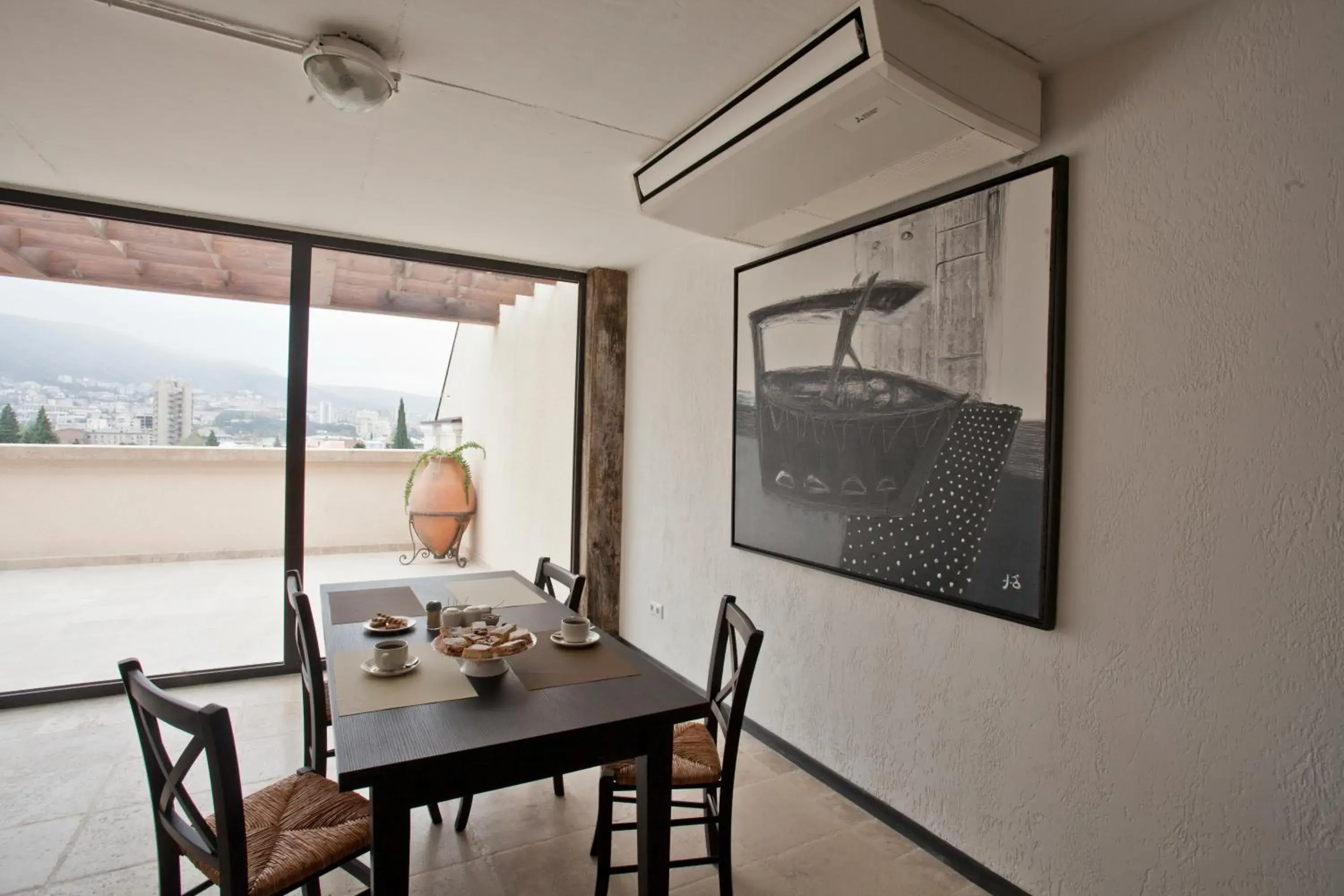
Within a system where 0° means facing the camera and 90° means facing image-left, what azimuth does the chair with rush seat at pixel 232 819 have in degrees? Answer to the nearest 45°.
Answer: approximately 225°

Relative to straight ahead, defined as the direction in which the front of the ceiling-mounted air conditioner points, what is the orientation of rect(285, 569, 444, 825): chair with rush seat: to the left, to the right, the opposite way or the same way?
the opposite way

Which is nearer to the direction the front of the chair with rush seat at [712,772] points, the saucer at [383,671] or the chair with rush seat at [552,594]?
the saucer

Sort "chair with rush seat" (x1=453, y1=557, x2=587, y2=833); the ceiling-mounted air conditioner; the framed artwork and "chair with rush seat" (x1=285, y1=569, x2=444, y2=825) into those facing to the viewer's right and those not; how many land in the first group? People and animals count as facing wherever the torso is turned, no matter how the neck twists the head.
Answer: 1

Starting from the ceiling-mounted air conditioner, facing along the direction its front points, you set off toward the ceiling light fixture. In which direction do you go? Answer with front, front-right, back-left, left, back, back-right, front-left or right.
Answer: front-right

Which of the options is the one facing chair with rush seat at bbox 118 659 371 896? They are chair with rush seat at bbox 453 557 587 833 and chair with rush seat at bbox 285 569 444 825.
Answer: chair with rush seat at bbox 453 557 587 833

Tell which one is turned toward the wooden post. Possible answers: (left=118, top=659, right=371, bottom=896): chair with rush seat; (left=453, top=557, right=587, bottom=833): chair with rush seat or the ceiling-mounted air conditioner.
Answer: (left=118, top=659, right=371, bottom=896): chair with rush seat

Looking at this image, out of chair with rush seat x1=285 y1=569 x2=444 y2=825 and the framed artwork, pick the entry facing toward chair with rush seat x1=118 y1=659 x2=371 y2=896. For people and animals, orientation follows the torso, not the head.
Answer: the framed artwork

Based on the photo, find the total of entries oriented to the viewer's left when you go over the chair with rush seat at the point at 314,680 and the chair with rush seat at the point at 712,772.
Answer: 1

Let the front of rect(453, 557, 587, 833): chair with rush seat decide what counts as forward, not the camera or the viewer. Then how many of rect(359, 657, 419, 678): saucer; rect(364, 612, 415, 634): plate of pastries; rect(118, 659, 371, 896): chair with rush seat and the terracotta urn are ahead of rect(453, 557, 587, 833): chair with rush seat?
3

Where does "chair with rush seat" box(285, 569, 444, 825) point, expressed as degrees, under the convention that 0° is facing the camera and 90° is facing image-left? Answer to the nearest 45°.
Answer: approximately 270°

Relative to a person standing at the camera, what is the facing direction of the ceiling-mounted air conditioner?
facing the viewer and to the left of the viewer

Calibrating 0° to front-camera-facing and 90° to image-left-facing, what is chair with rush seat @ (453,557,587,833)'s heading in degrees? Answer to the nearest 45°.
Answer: approximately 45°

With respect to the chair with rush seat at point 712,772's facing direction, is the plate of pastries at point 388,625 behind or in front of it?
in front

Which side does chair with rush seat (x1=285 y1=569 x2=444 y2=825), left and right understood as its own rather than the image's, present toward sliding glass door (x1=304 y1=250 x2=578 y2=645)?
left
